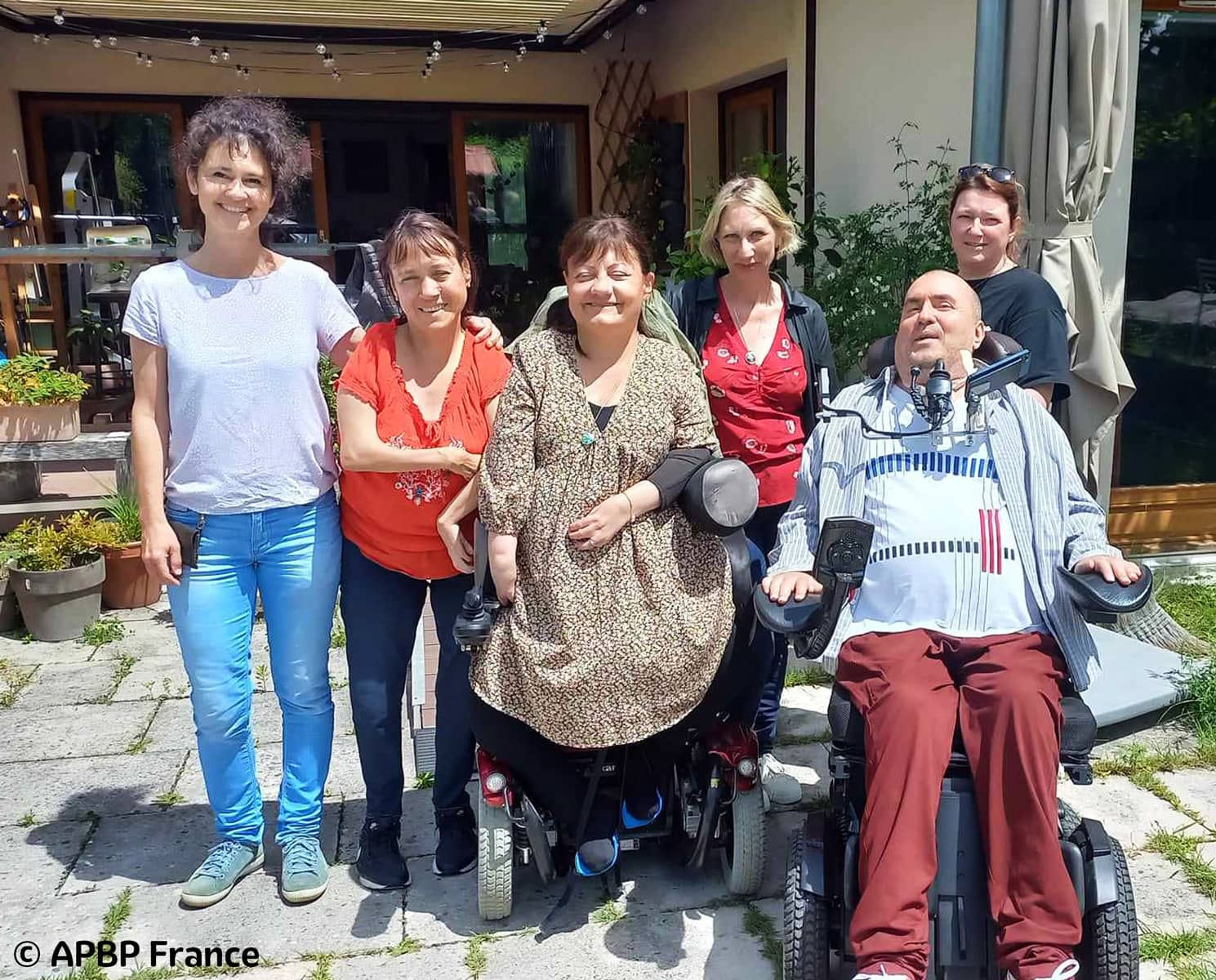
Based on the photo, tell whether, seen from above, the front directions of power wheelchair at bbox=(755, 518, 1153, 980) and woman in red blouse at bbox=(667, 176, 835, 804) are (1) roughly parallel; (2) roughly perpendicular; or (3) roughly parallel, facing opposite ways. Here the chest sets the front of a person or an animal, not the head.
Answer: roughly parallel

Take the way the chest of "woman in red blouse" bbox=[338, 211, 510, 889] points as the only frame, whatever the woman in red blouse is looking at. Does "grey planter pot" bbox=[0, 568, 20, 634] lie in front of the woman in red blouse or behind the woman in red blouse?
behind

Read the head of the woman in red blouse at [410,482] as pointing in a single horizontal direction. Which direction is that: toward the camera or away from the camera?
toward the camera

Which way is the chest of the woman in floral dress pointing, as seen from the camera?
toward the camera

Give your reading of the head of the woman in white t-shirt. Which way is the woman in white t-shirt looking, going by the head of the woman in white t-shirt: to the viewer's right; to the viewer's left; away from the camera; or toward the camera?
toward the camera

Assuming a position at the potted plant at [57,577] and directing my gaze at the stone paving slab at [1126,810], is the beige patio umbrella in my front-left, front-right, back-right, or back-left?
front-left

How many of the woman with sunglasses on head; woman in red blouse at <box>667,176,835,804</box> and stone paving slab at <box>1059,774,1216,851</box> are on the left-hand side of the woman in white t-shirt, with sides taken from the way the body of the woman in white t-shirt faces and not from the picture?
3

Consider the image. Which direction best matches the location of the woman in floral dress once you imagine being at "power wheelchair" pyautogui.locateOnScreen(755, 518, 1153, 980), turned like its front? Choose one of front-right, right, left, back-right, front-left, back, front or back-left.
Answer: right

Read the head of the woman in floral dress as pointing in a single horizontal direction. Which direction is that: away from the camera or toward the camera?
toward the camera

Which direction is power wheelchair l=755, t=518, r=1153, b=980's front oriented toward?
toward the camera

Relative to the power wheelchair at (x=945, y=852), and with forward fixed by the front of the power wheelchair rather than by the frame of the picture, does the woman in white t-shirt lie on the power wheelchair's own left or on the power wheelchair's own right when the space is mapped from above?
on the power wheelchair's own right

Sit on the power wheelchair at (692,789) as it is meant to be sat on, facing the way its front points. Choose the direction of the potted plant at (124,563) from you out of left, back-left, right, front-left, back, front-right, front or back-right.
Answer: back-right

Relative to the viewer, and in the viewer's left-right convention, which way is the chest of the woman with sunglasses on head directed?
facing the viewer and to the left of the viewer

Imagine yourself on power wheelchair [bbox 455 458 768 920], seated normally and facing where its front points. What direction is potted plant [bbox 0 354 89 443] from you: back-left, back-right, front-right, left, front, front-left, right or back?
back-right

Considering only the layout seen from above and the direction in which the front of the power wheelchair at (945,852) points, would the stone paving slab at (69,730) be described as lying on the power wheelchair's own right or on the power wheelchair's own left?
on the power wheelchair's own right

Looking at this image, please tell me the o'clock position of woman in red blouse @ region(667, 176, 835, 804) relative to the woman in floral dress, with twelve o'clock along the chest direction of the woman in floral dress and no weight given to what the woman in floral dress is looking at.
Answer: The woman in red blouse is roughly at 7 o'clock from the woman in floral dress.

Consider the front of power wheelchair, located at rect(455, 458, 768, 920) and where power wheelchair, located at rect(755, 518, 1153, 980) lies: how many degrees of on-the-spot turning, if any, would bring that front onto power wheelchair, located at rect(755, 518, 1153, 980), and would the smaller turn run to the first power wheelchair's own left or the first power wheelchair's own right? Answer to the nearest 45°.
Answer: approximately 45° to the first power wheelchair's own left

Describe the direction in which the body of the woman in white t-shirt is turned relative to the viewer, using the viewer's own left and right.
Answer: facing the viewer

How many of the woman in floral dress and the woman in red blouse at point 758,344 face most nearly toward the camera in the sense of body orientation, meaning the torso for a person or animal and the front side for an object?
2

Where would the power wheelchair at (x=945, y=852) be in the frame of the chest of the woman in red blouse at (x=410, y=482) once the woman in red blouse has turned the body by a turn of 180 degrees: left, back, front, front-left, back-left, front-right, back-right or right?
back-right

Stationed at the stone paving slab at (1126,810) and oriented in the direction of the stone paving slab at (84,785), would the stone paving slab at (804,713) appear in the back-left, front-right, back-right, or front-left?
front-right

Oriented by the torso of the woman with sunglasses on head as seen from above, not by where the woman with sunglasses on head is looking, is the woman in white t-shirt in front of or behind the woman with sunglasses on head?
in front

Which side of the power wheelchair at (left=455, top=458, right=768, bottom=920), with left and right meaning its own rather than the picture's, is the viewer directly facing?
front
